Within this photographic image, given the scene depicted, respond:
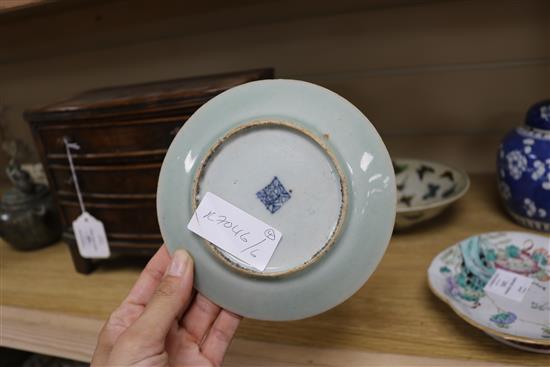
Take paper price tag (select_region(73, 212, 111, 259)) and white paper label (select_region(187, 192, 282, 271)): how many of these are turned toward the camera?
2

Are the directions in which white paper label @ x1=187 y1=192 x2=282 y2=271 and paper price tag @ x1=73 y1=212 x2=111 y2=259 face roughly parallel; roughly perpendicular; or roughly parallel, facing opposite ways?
roughly parallel

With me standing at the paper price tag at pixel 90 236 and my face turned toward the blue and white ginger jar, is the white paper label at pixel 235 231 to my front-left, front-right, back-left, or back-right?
front-right

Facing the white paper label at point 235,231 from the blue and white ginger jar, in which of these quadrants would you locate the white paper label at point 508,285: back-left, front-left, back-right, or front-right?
front-left

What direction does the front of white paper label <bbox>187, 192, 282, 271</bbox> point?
toward the camera

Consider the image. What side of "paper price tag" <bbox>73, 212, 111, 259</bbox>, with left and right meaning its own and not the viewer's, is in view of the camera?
front
